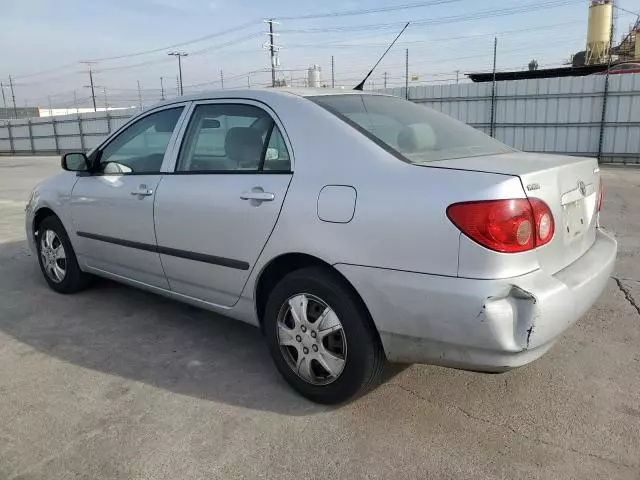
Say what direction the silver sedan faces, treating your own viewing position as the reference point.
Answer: facing away from the viewer and to the left of the viewer

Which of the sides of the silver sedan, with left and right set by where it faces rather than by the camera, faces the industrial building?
right

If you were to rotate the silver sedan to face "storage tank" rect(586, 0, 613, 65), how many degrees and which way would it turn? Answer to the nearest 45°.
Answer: approximately 90° to its right
